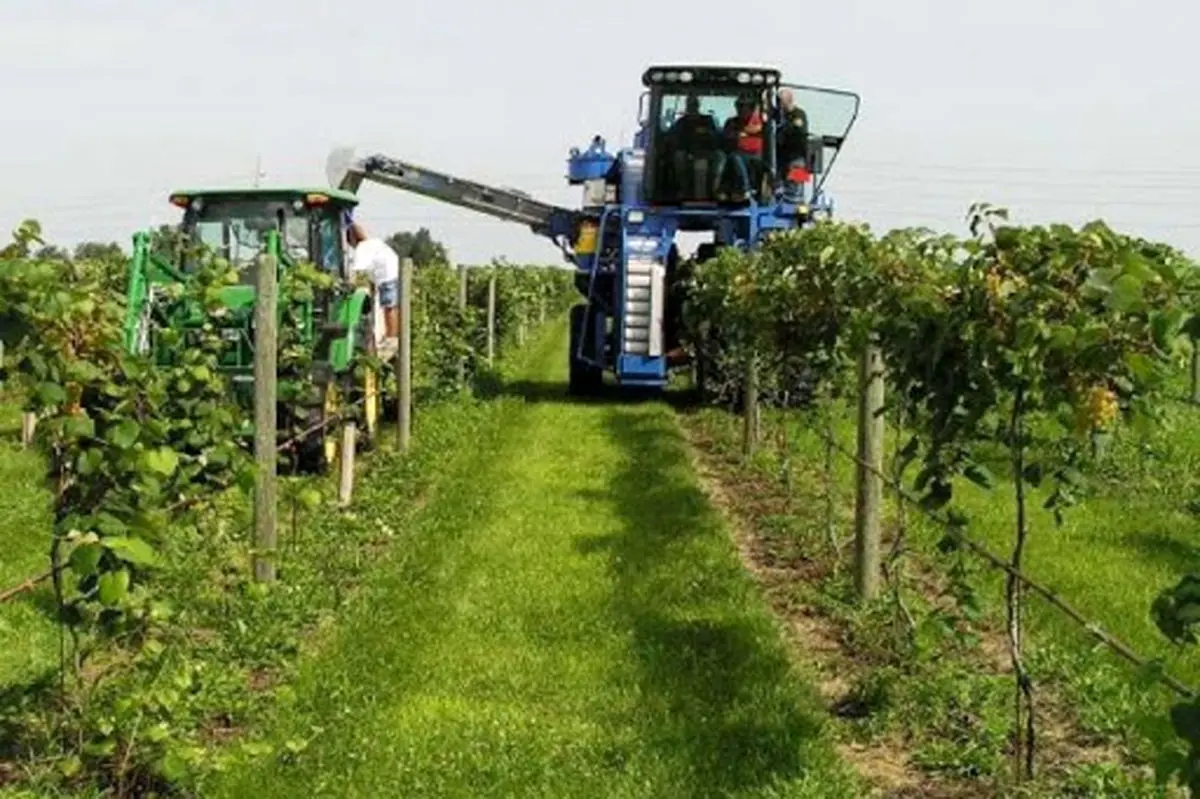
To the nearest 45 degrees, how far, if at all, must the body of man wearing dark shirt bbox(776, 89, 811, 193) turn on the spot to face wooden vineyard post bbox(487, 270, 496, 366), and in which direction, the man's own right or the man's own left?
approximately 45° to the man's own right
